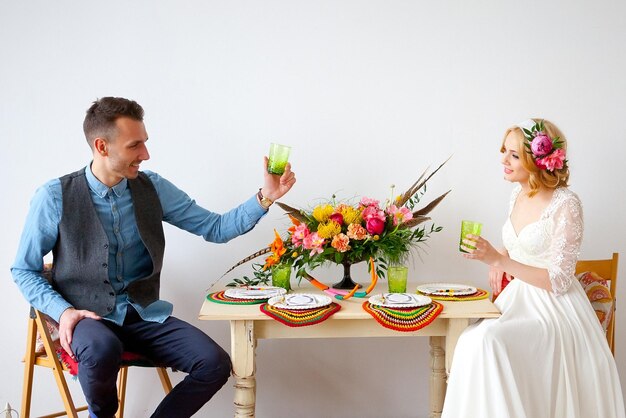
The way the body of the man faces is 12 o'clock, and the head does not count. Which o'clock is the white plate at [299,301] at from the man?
The white plate is roughly at 11 o'clock from the man.

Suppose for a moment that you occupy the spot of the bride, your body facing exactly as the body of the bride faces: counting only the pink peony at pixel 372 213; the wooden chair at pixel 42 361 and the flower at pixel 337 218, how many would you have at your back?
0

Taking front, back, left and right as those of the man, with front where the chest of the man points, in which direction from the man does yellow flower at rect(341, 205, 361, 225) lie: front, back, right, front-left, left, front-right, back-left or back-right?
front-left

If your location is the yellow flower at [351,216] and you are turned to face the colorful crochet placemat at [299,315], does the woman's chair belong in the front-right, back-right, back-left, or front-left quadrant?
back-left

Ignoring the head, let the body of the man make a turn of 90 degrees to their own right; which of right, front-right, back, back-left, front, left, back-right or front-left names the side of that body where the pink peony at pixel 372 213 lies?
back-left

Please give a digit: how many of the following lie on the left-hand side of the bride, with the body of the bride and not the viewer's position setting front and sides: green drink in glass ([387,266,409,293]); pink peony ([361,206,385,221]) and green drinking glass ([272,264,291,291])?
0

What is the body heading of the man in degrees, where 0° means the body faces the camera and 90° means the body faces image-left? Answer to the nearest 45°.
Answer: approximately 315°

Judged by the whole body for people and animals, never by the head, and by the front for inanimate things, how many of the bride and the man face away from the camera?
0

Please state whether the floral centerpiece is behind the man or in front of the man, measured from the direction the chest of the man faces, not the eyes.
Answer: in front

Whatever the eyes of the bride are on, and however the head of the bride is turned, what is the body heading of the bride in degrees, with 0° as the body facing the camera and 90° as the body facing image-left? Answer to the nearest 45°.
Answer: approximately 45°

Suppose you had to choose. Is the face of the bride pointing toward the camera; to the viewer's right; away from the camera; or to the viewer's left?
to the viewer's left

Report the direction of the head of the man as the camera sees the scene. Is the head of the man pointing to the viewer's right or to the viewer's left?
to the viewer's right
